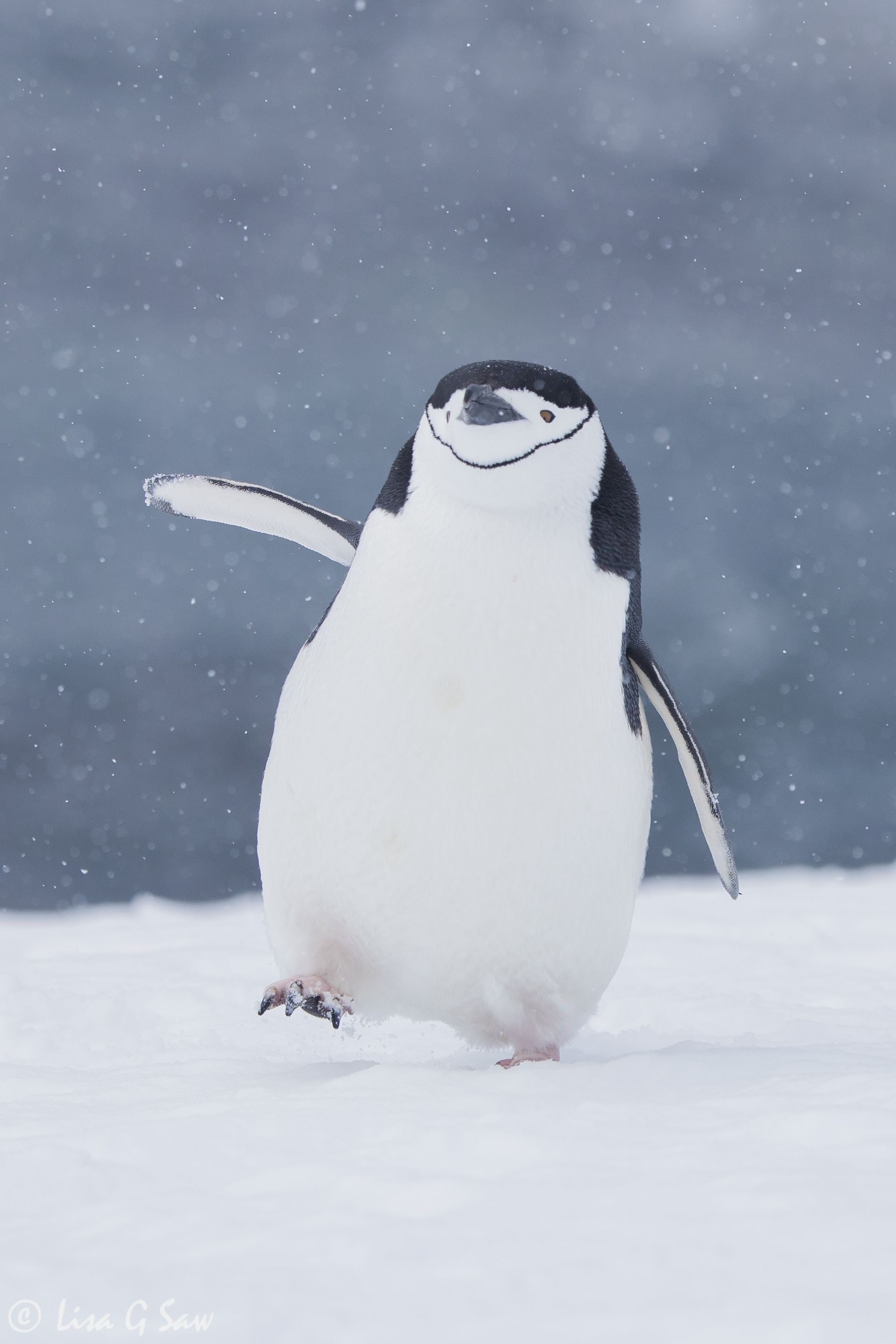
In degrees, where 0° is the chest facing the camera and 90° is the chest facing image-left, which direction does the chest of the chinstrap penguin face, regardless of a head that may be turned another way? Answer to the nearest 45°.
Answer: approximately 0°
